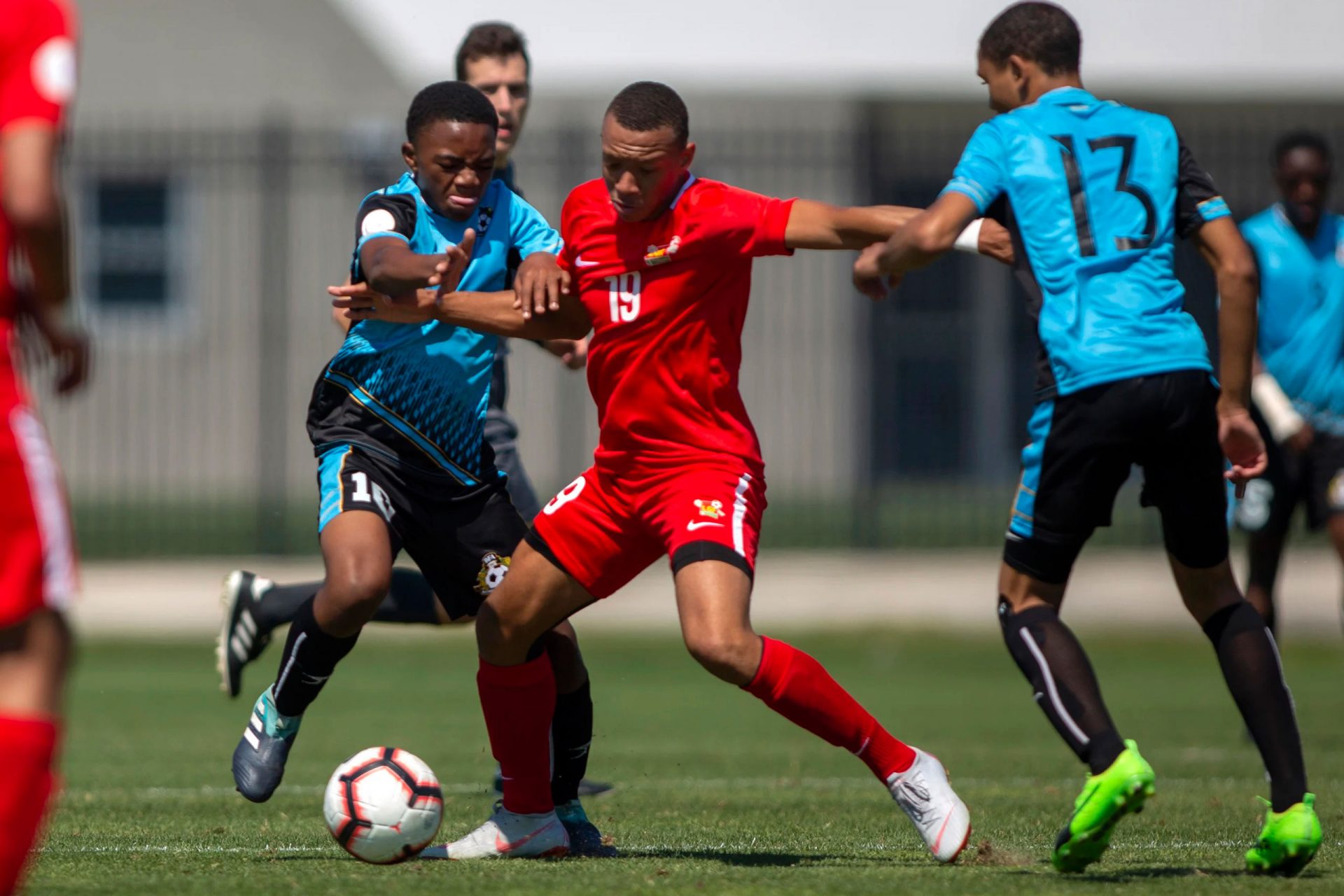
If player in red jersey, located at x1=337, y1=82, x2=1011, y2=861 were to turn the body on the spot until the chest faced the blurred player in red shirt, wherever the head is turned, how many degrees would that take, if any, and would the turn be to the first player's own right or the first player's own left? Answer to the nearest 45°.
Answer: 0° — they already face them

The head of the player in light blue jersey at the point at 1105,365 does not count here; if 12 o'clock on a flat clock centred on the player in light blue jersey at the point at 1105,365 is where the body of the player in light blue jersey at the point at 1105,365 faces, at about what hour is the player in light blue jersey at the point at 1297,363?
the player in light blue jersey at the point at 1297,363 is roughly at 2 o'clock from the player in light blue jersey at the point at 1105,365.

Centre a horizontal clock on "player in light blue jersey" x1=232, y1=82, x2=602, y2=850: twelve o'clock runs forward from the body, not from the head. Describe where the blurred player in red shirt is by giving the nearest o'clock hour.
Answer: The blurred player in red shirt is roughly at 2 o'clock from the player in light blue jersey.

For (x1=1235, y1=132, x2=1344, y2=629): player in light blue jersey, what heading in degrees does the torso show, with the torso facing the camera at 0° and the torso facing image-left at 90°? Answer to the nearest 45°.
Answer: approximately 0°

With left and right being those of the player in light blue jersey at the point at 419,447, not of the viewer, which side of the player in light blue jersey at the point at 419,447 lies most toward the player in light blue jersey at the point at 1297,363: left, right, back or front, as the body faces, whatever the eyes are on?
left

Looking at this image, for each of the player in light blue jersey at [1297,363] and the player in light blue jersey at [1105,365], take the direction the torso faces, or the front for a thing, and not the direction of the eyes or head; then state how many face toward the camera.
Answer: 1

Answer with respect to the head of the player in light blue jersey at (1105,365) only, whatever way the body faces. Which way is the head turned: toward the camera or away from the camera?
away from the camera

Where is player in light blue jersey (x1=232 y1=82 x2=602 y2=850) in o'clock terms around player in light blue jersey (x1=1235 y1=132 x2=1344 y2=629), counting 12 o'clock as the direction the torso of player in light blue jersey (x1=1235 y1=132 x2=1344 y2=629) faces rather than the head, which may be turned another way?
player in light blue jersey (x1=232 y1=82 x2=602 y2=850) is roughly at 1 o'clock from player in light blue jersey (x1=1235 y1=132 x2=1344 y2=629).

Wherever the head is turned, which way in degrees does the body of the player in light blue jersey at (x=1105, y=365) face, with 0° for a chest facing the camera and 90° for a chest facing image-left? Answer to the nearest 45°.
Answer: approximately 135°
